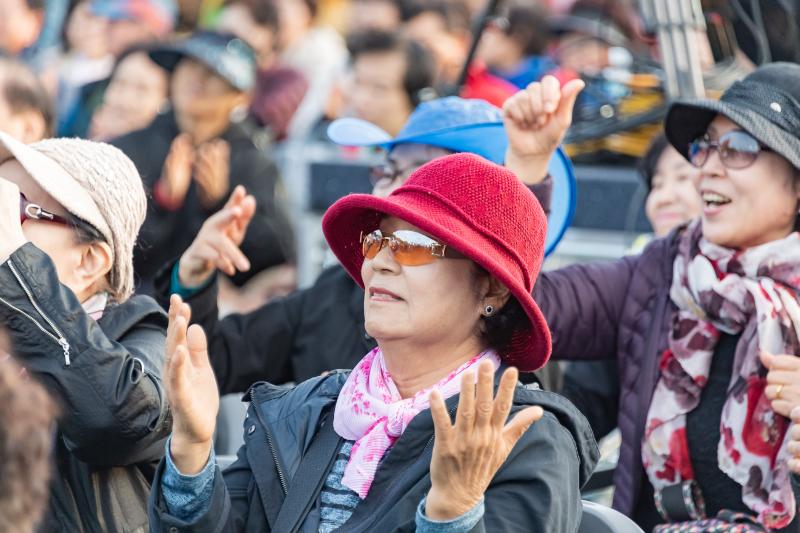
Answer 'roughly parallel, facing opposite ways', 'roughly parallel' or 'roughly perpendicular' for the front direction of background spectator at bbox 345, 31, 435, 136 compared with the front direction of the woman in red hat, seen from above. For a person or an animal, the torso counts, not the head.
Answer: roughly parallel

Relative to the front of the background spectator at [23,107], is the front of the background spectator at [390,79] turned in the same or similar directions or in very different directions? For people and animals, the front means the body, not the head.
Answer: same or similar directions

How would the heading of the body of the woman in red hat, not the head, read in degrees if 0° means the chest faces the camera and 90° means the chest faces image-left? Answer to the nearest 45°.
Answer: approximately 45°

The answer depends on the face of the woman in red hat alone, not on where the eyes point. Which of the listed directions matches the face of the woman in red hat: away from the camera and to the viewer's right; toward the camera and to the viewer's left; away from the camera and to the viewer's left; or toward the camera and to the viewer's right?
toward the camera and to the viewer's left

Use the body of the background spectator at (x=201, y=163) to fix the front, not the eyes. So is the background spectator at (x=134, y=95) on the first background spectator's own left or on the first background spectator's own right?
on the first background spectator's own right

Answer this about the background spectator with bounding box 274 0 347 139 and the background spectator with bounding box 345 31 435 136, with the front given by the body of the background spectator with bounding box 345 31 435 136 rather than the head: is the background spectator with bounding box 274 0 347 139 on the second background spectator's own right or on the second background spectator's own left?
on the second background spectator's own right

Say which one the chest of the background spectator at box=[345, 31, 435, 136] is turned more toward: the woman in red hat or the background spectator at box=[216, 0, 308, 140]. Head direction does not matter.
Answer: the woman in red hat

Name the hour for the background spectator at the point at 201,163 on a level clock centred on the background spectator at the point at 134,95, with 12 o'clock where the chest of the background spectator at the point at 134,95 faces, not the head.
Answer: the background spectator at the point at 201,163 is roughly at 10 o'clock from the background spectator at the point at 134,95.

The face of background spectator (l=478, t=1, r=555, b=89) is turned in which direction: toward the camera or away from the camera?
toward the camera

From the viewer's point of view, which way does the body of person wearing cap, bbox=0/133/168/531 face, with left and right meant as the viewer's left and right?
facing to the left of the viewer

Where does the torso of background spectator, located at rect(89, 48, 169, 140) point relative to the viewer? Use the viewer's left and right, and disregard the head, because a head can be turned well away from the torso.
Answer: facing the viewer and to the left of the viewer

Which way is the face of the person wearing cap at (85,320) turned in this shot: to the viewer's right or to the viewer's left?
to the viewer's left

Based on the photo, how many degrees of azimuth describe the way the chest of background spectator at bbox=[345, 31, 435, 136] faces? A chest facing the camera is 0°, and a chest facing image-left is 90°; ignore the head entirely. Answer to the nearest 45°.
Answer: approximately 45°

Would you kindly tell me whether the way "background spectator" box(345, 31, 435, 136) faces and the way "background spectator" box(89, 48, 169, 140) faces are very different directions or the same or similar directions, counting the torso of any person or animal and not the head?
same or similar directions
